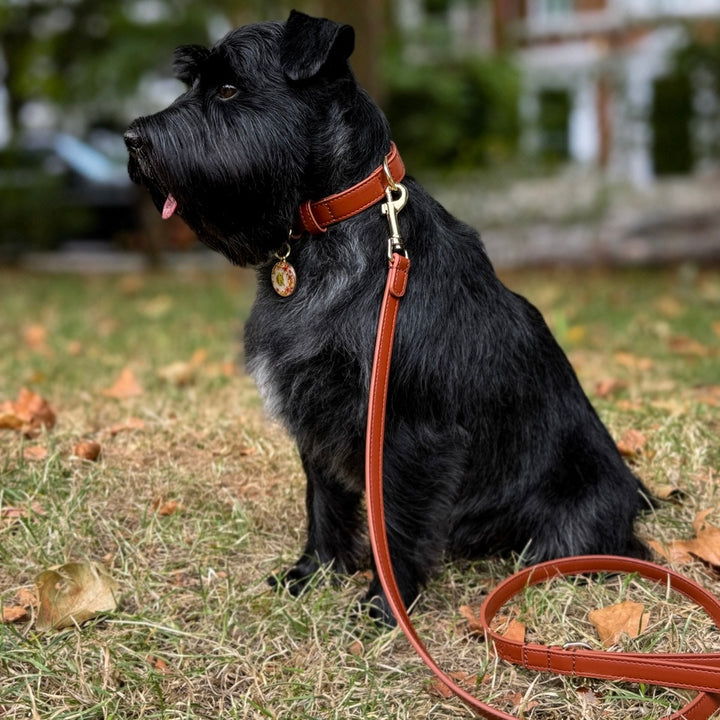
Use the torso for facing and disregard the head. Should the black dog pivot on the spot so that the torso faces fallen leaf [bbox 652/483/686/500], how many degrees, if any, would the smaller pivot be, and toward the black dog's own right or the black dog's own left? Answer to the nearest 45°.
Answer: approximately 135° to the black dog's own right

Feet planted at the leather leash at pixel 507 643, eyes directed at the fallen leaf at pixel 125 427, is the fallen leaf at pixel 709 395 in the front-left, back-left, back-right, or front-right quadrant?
front-right

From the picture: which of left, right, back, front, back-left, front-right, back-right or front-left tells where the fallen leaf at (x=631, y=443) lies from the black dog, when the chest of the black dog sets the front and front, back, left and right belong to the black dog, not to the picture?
back-right

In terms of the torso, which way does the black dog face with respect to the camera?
to the viewer's left

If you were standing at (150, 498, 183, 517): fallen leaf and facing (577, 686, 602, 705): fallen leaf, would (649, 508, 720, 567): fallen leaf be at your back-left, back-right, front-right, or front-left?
front-left

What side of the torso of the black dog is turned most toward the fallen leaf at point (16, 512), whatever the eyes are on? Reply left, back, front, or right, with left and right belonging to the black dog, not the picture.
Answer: front

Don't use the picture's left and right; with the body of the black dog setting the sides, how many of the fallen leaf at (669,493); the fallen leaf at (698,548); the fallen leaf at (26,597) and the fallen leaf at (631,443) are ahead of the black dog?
1

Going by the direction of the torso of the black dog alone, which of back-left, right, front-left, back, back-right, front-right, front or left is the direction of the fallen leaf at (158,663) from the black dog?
front-left

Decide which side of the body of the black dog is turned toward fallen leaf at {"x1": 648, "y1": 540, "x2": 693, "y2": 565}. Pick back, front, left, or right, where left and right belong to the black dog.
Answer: back

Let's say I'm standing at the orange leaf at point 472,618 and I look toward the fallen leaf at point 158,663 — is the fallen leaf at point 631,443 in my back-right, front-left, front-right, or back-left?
back-right

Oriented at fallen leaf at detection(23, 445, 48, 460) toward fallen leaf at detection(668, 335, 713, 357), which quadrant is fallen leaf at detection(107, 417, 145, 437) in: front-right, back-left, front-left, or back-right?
front-left

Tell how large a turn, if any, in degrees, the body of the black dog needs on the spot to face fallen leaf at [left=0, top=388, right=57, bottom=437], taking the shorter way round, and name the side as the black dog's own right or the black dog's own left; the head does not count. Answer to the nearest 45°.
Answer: approximately 45° to the black dog's own right

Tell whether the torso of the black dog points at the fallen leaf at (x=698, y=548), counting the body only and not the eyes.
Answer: no

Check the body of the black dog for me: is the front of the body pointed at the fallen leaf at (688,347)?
no
